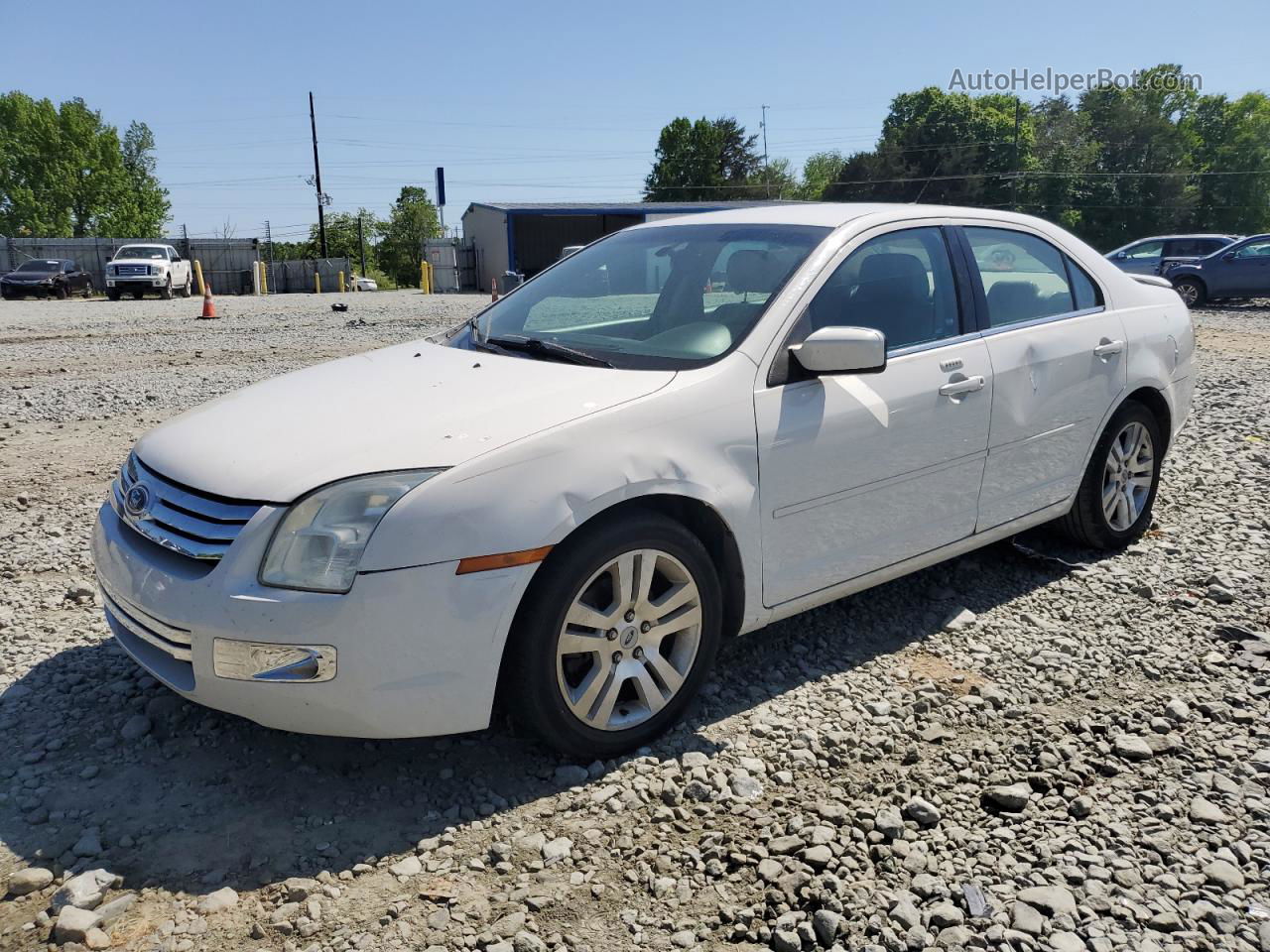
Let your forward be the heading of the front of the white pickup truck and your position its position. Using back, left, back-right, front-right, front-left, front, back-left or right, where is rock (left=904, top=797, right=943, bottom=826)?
front-left

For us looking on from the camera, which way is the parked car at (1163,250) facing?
facing to the left of the viewer

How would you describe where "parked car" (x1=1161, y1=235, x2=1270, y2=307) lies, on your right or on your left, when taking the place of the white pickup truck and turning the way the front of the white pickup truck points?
on your left

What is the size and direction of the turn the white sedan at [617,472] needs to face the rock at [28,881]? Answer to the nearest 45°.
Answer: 0° — it already faces it

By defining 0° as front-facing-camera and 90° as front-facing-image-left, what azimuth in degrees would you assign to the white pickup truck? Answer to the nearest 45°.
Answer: approximately 45°

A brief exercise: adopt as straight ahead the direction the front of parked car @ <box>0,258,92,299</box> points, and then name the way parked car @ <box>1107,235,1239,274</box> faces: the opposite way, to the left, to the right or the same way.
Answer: to the right
